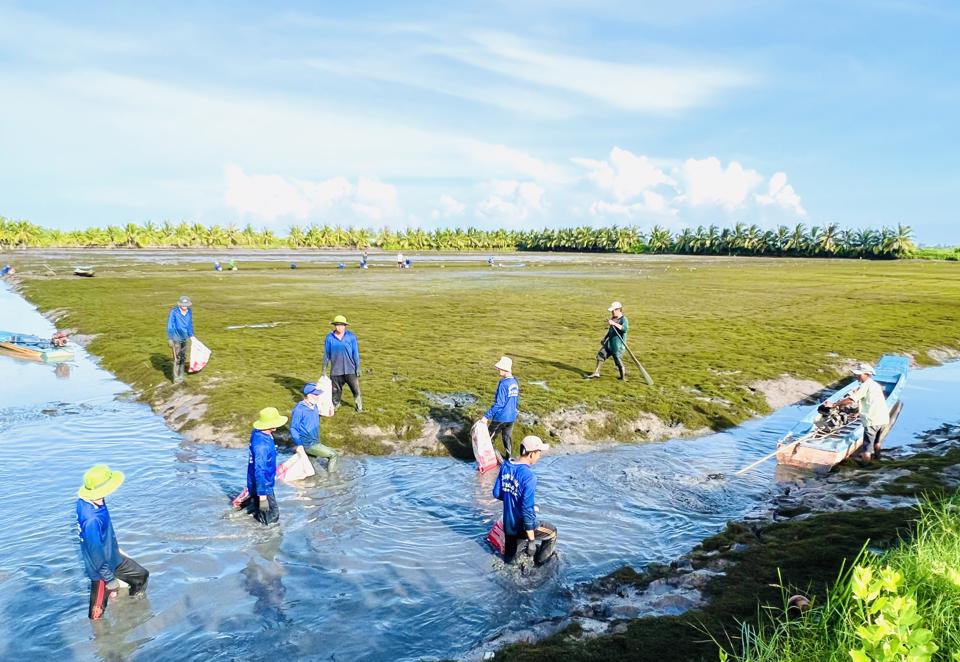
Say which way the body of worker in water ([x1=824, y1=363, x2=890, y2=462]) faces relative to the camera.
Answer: to the viewer's left

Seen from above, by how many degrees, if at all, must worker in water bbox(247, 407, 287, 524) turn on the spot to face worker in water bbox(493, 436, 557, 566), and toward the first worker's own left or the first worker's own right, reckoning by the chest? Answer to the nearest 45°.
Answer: approximately 45° to the first worker's own right

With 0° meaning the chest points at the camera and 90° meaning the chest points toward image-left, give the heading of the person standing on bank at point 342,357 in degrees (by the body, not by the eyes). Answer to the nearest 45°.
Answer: approximately 0°

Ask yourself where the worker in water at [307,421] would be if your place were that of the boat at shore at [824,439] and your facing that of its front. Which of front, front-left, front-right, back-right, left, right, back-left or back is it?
back

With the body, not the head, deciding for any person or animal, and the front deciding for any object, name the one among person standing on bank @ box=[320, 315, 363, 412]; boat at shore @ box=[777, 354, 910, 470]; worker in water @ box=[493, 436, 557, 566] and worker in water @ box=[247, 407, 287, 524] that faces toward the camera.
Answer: the person standing on bank

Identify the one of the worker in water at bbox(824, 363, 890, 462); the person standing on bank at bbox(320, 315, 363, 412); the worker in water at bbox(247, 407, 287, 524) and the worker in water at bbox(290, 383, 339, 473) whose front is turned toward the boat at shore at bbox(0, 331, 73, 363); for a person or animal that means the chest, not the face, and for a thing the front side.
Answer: the worker in water at bbox(824, 363, 890, 462)
